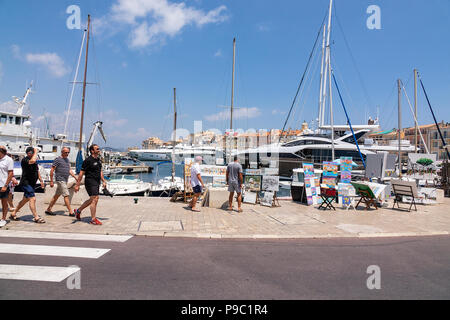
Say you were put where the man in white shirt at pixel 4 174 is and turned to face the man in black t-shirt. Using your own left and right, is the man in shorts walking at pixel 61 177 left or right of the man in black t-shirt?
left

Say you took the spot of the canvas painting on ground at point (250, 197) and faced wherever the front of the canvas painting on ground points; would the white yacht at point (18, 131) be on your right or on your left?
on your right

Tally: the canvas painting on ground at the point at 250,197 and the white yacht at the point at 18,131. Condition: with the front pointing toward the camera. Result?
1

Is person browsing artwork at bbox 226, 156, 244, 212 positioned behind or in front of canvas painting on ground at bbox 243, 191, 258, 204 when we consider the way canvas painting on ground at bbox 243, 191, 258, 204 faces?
in front

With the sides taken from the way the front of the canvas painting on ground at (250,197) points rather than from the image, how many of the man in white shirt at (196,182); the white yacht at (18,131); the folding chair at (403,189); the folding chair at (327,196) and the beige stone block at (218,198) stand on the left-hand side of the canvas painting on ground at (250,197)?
2
